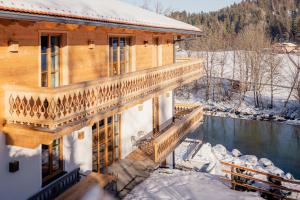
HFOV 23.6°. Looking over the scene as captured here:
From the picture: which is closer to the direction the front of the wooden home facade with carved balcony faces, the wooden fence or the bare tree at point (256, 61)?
the wooden fence

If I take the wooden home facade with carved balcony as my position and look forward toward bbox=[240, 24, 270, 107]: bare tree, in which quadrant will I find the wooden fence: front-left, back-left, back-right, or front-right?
front-right

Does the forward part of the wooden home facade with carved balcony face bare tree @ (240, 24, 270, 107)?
no

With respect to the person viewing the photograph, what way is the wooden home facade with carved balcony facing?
facing the viewer and to the right of the viewer

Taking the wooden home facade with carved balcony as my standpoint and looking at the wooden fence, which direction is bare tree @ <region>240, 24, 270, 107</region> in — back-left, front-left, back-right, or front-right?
front-left
